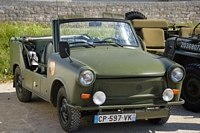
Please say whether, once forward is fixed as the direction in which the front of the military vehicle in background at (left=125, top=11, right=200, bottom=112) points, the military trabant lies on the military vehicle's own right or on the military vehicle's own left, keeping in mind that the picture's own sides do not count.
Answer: on the military vehicle's own right

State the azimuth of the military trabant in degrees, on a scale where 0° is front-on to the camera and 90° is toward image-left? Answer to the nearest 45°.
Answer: approximately 315°

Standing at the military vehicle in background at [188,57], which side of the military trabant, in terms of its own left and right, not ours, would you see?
left

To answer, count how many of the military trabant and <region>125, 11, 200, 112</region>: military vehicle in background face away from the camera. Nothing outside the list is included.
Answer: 0
